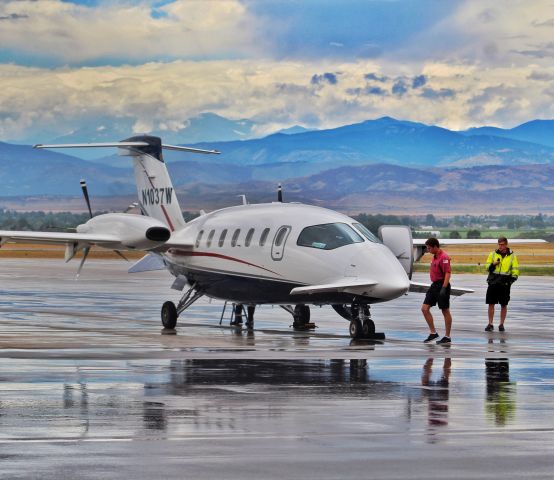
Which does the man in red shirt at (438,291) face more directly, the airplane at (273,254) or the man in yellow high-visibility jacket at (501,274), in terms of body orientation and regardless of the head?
the airplane

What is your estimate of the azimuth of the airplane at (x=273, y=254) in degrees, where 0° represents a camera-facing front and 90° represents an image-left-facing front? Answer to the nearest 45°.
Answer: approximately 315°

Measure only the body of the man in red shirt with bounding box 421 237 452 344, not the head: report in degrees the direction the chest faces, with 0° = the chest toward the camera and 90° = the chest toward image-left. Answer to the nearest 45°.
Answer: approximately 45°

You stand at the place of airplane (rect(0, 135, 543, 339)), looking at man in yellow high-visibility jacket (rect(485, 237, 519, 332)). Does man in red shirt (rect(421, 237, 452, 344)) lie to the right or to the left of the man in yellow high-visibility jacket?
right

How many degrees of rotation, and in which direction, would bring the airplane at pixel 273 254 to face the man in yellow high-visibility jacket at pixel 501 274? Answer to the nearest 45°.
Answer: approximately 45° to its left

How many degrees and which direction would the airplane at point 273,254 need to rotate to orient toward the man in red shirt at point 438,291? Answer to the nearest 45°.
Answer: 0° — it already faces them

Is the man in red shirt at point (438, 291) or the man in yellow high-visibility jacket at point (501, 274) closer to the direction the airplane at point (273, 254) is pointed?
the man in red shirt
